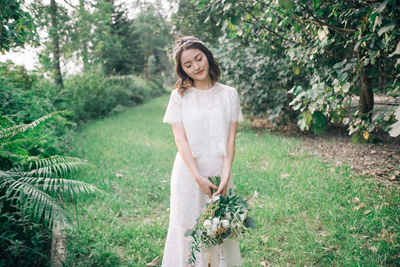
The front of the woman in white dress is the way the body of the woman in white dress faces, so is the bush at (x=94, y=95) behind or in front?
behind

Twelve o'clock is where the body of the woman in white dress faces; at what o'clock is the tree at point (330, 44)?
The tree is roughly at 8 o'clock from the woman in white dress.

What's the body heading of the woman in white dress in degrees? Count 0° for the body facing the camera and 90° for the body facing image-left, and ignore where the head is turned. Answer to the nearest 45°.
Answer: approximately 0°
